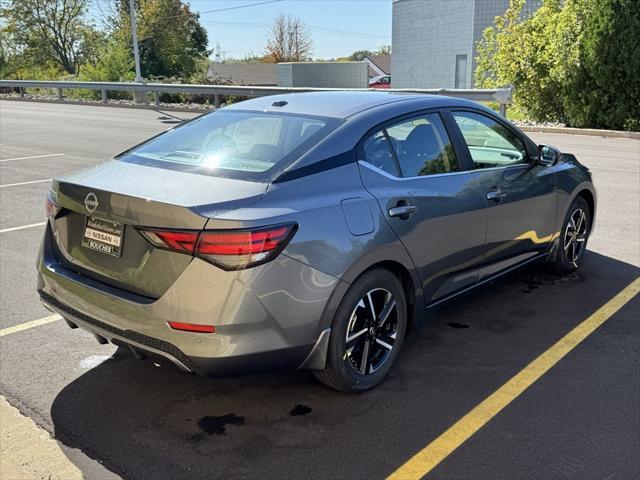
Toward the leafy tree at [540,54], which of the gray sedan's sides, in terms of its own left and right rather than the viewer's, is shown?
front

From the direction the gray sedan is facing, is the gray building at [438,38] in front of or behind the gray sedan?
in front

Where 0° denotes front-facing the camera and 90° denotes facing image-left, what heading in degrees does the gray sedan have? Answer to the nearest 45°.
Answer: approximately 225°

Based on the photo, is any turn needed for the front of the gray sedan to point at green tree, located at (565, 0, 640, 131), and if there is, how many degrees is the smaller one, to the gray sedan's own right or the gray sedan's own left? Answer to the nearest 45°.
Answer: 0° — it already faces it

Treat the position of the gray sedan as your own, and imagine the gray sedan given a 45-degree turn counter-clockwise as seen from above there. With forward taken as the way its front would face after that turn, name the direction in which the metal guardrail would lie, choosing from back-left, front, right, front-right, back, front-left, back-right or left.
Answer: front

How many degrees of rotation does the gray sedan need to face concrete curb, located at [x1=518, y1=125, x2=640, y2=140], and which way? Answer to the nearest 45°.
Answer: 0° — it already faces it
